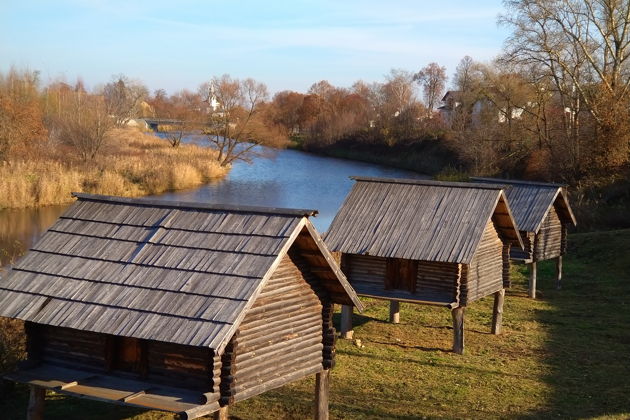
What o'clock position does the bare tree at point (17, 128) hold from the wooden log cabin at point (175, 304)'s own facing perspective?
The bare tree is roughly at 4 o'clock from the wooden log cabin.

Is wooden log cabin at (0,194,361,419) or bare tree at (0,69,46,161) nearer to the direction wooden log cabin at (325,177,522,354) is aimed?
the wooden log cabin

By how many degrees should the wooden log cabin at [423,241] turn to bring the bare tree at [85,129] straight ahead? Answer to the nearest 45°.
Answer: approximately 90° to its right

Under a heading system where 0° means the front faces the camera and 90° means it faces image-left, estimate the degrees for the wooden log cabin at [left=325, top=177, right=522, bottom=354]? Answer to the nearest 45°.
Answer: approximately 45°

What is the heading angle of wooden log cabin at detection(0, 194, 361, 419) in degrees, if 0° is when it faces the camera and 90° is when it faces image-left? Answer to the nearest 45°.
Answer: approximately 45°

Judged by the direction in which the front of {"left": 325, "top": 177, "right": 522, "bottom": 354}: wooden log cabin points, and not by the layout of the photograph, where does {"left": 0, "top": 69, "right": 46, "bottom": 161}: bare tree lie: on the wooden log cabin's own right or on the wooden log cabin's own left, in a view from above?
on the wooden log cabin's own right

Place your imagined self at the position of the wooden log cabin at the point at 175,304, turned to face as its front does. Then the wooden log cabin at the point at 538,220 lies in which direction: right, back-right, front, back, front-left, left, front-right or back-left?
back
